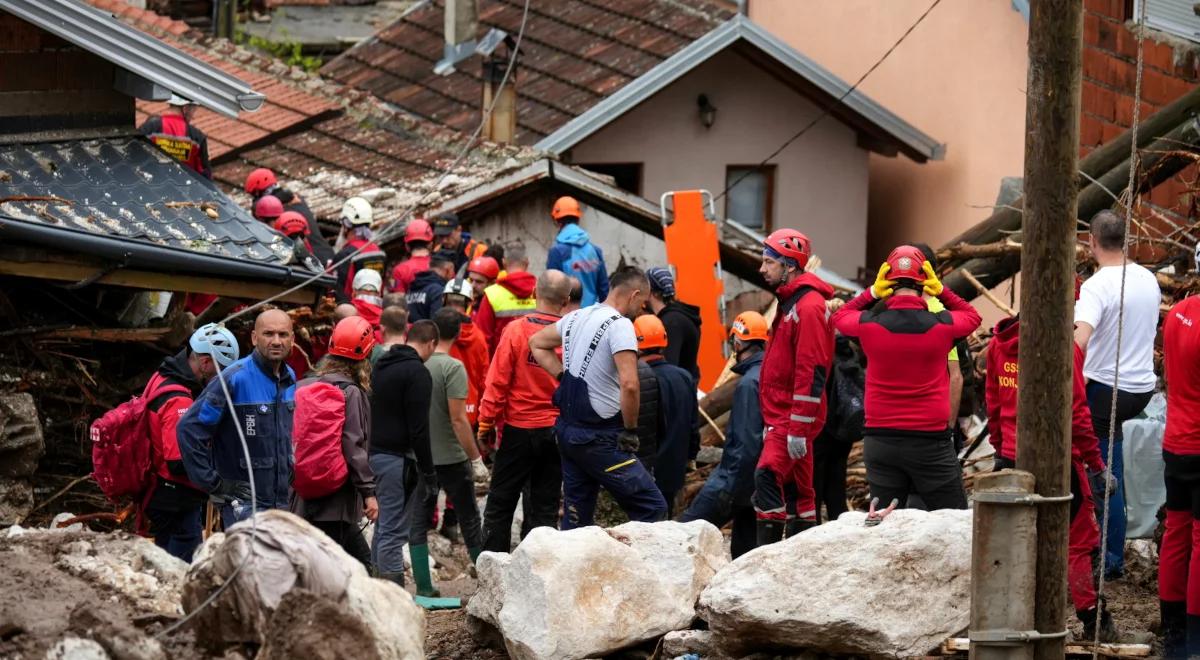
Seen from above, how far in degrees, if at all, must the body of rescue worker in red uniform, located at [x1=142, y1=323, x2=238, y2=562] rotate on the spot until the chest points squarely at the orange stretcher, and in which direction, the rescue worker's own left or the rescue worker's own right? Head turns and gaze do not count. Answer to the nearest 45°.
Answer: approximately 45° to the rescue worker's own left

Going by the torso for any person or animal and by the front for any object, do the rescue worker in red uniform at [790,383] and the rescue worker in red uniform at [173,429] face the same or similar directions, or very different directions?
very different directions

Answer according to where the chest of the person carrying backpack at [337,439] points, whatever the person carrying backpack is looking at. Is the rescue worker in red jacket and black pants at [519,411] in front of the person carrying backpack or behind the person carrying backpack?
in front

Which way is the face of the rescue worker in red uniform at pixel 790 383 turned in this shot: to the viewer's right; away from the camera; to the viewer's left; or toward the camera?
to the viewer's left

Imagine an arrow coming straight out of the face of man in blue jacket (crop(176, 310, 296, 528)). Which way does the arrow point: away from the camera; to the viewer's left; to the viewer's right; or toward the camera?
toward the camera

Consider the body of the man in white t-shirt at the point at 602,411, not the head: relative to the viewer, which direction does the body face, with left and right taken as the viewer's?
facing away from the viewer and to the right of the viewer

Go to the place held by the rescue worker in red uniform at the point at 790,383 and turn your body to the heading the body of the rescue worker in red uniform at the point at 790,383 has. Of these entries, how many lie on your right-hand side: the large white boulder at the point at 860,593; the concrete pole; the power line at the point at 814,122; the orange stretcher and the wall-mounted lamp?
3

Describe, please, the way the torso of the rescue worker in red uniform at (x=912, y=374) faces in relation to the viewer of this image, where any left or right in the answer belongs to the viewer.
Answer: facing away from the viewer

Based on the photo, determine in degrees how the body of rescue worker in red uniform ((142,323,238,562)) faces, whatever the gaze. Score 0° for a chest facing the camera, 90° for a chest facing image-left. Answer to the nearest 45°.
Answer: approximately 270°

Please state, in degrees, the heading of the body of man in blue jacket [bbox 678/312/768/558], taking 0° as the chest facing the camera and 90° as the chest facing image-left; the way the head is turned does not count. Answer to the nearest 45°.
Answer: approximately 90°

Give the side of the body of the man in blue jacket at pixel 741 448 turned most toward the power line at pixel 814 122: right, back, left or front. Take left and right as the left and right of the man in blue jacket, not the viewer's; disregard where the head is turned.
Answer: right

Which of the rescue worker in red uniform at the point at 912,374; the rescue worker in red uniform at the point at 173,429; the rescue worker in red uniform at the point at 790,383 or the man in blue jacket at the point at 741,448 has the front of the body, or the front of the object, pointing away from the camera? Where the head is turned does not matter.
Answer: the rescue worker in red uniform at the point at 912,374

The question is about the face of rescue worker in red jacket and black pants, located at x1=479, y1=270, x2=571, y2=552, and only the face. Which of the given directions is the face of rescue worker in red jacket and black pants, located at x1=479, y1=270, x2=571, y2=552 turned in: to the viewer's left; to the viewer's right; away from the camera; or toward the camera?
away from the camera

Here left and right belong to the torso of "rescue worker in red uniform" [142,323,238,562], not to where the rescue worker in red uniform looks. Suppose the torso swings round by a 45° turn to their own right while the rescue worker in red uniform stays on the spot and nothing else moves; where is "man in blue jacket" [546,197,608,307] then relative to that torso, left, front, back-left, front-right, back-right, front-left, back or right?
left

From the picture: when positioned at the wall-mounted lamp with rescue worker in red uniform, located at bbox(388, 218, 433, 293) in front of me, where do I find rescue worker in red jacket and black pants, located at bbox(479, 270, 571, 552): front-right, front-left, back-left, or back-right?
front-left

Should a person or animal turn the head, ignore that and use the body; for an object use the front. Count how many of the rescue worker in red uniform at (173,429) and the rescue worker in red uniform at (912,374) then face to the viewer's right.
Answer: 1

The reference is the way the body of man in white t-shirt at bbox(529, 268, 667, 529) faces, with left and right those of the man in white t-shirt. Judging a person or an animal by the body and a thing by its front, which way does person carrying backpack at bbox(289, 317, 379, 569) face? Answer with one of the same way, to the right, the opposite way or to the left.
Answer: the same way
